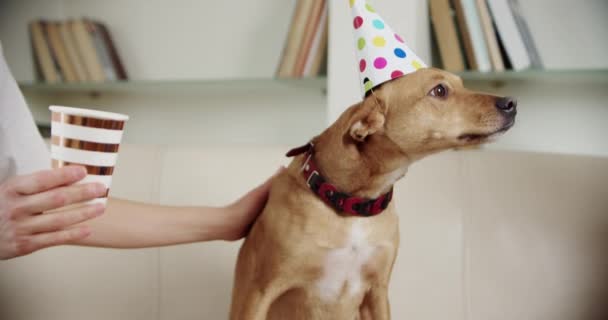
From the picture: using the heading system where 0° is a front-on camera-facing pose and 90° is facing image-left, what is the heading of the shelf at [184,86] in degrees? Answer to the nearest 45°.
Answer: approximately 0°

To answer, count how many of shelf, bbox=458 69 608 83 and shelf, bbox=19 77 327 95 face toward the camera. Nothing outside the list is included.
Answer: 2

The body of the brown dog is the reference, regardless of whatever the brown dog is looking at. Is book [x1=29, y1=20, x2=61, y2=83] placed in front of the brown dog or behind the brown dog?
behind

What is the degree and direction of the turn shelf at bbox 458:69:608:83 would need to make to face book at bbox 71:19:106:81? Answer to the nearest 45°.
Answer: approximately 90° to its right

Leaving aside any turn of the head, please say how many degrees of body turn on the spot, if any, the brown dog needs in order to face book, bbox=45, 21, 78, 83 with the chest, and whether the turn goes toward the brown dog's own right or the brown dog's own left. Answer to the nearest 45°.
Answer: approximately 180°

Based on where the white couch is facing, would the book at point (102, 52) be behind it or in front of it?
behind

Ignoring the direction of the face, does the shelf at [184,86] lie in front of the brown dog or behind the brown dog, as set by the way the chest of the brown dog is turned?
behind

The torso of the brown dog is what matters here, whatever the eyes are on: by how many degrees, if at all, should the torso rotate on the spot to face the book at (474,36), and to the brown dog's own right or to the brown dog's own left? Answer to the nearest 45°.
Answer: approximately 90° to the brown dog's own left
